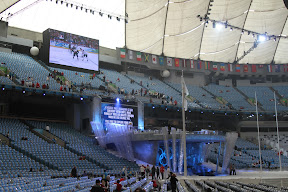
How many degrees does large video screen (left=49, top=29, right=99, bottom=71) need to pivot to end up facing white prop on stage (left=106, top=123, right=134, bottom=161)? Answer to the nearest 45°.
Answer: approximately 45° to its right

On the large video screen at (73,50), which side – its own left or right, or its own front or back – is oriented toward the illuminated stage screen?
front

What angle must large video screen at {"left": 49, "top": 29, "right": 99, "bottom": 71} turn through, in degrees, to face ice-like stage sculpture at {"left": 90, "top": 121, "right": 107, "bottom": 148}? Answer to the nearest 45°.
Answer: approximately 45° to its right

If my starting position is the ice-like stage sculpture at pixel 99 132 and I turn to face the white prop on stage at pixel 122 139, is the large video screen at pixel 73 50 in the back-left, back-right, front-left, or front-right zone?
back-left

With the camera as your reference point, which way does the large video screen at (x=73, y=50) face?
facing the viewer and to the right of the viewer
